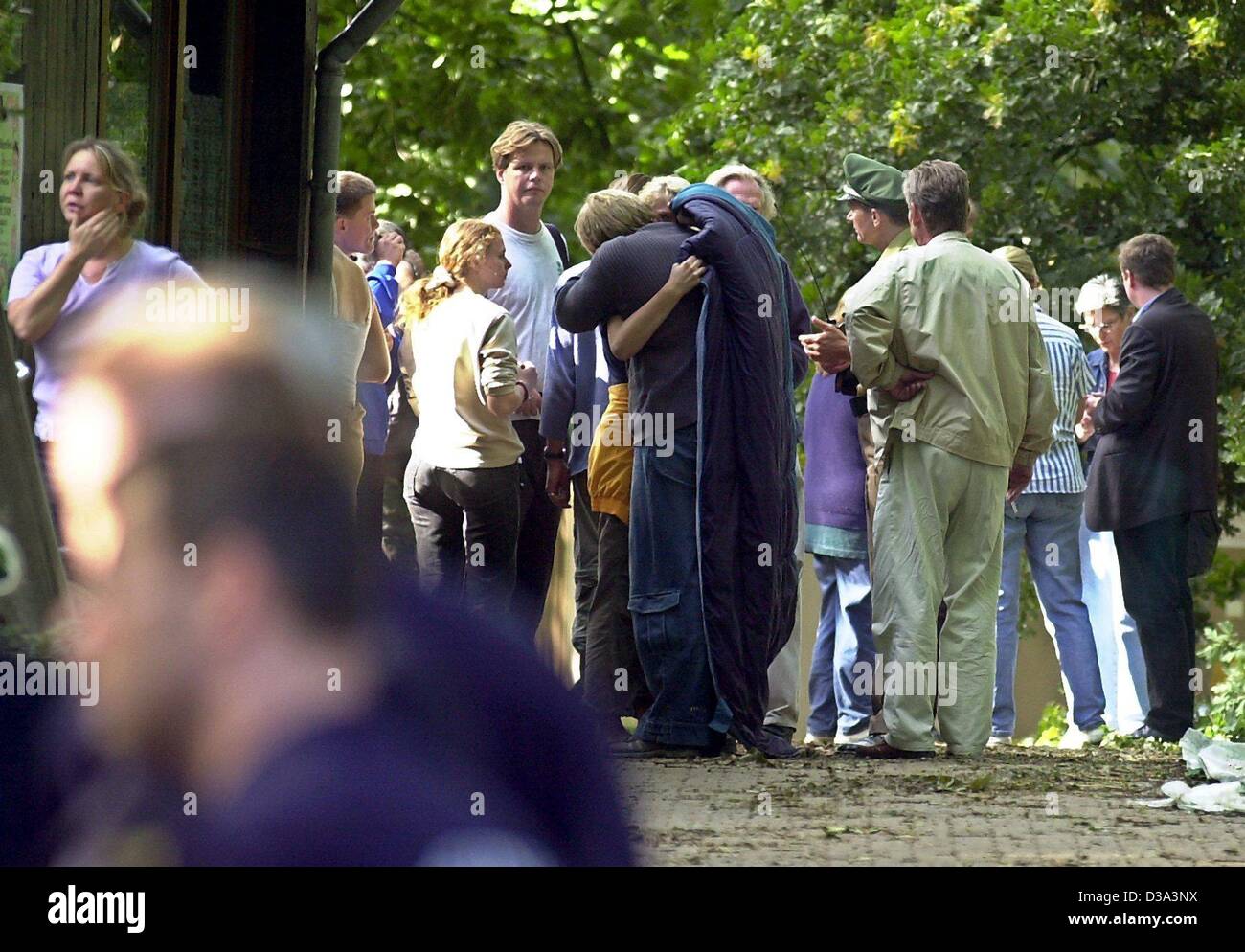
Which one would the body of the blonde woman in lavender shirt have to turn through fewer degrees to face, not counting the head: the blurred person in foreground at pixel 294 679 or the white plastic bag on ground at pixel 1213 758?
the blurred person in foreground

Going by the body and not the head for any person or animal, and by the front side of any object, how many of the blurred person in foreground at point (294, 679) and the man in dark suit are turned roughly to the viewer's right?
0

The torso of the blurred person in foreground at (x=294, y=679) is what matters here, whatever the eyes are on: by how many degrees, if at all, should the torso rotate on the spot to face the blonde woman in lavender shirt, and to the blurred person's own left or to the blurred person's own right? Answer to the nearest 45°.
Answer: approximately 90° to the blurred person's own right

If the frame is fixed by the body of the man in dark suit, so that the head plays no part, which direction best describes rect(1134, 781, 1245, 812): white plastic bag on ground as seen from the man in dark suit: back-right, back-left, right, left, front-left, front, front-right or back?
back-left

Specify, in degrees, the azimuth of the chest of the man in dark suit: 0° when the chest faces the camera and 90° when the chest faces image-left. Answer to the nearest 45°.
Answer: approximately 135°

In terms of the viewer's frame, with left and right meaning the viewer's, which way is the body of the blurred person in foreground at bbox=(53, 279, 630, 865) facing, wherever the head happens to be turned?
facing to the left of the viewer

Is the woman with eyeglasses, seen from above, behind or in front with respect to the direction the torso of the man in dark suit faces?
in front

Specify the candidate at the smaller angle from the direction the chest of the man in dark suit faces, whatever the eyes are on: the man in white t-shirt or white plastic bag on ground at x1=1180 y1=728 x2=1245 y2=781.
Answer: the man in white t-shirt
